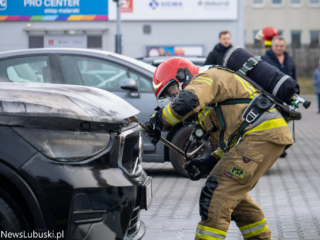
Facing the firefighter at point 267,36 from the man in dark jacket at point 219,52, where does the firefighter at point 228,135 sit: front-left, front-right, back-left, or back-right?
back-right

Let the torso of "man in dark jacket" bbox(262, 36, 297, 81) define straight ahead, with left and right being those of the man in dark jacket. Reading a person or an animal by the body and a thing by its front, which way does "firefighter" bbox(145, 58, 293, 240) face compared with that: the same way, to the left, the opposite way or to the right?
to the right

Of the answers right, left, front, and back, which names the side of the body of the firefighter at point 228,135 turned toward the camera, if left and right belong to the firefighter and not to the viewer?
left

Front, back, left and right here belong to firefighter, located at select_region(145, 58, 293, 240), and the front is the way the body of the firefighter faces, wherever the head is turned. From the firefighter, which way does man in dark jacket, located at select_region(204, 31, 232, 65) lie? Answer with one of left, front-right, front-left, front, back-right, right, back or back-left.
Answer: right

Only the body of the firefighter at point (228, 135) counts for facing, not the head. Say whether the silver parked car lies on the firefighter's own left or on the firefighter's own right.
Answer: on the firefighter's own right

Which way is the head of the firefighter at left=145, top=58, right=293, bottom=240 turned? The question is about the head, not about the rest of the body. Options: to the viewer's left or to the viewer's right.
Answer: to the viewer's left

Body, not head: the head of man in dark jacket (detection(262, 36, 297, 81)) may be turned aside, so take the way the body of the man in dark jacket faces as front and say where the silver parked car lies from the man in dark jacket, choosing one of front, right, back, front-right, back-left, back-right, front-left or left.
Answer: front-right

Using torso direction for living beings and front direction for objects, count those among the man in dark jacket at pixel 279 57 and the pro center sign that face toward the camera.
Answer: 2

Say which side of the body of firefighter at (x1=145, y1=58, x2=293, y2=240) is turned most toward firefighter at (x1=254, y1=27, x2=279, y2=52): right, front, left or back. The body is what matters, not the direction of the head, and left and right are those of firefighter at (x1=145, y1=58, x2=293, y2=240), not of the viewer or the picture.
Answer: right
